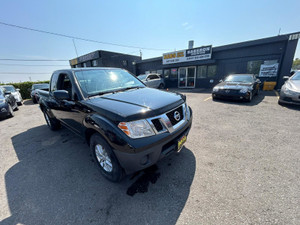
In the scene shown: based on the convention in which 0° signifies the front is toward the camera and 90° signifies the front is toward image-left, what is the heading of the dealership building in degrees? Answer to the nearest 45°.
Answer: approximately 45°

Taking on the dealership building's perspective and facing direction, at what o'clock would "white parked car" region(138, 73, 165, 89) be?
The white parked car is roughly at 1 o'clock from the dealership building.

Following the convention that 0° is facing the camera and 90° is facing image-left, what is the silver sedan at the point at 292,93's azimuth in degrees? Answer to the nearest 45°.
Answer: approximately 45°

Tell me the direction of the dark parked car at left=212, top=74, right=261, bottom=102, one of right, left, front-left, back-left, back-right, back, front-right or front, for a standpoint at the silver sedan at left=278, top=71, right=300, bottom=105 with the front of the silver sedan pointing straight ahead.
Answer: front-right

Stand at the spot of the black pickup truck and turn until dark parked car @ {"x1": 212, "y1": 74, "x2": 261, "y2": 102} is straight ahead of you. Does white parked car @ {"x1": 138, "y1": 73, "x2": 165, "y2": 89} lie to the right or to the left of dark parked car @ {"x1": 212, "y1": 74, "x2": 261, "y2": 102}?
left

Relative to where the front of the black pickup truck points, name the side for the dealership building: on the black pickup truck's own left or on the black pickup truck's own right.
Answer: on the black pickup truck's own left

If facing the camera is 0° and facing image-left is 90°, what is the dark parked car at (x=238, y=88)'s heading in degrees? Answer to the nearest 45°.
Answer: approximately 45°

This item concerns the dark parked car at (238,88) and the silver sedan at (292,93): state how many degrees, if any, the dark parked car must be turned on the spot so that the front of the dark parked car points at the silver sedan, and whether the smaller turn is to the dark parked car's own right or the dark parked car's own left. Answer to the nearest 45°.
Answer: approximately 135° to the dark parked car's own left
